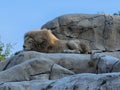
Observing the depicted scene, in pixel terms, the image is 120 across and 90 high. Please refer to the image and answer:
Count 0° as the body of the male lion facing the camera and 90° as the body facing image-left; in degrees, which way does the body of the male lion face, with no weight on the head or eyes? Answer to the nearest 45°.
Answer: approximately 90°

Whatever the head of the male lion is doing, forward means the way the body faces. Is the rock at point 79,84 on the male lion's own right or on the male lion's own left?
on the male lion's own left

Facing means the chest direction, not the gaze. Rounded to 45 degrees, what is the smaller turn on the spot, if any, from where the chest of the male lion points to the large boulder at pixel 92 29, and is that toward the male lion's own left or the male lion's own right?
approximately 135° to the male lion's own right

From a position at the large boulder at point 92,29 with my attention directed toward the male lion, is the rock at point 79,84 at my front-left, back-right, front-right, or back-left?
front-left
